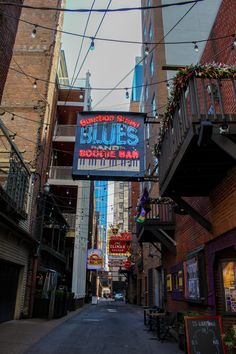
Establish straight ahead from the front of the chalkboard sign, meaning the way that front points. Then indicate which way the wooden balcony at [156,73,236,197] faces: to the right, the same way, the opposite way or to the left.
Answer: to the right

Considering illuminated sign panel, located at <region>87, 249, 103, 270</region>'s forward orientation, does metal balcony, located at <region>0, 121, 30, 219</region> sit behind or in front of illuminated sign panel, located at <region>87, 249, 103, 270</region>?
in front

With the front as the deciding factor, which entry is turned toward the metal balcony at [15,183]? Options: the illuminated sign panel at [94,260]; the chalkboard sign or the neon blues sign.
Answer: the illuminated sign panel

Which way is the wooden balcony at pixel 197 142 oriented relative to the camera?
to the viewer's left

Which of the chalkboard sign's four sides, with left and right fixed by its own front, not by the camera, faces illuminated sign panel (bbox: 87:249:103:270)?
back

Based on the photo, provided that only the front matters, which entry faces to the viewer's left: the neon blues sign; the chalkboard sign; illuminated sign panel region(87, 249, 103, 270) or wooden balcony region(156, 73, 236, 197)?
the wooden balcony

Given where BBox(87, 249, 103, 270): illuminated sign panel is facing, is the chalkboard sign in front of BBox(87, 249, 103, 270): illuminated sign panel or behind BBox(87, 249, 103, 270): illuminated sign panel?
in front

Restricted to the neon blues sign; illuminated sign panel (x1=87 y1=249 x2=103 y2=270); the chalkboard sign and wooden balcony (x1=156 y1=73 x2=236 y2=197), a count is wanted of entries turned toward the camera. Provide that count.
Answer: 3

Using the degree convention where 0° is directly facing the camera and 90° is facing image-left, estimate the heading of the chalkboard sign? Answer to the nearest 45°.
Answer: approximately 0°

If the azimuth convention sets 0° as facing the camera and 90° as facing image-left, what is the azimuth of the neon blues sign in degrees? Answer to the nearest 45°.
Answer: approximately 0°
